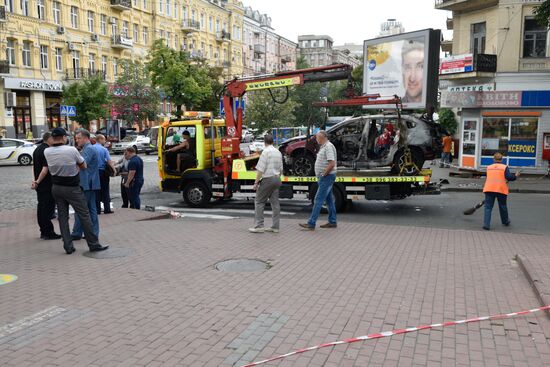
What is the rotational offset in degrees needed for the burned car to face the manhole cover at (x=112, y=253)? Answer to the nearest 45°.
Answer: approximately 45° to its left

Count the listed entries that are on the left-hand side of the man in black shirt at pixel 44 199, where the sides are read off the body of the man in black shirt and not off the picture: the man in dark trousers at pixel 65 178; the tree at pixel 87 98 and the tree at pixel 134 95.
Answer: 2

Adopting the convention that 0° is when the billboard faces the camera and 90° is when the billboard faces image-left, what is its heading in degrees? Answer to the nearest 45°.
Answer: approximately 45°

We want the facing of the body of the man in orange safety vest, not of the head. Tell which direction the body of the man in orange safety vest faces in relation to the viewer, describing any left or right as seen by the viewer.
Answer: facing away from the viewer

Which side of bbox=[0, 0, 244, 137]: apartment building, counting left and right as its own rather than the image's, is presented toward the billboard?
front

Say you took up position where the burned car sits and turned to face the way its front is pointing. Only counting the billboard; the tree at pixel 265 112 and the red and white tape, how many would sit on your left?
1

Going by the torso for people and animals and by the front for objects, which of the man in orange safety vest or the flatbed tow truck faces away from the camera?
the man in orange safety vest

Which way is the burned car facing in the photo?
to the viewer's left

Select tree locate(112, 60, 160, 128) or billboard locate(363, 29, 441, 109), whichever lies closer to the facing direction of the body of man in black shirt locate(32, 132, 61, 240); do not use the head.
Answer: the billboard

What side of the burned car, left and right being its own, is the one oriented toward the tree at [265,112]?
right

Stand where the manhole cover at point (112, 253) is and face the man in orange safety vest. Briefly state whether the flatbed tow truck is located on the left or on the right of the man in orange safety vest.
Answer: left

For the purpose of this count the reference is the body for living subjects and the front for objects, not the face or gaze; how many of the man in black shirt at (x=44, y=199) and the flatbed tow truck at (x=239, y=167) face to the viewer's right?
1

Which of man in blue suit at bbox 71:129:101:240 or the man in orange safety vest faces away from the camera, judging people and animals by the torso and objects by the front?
the man in orange safety vest

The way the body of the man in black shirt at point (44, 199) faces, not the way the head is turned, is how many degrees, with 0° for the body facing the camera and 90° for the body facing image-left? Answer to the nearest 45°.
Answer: approximately 270°

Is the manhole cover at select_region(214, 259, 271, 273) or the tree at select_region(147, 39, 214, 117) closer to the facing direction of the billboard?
the manhole cover

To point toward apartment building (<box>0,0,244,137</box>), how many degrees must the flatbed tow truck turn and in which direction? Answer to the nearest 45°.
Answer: approximately 45° to its right

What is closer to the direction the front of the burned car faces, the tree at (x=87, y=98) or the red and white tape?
the tree
